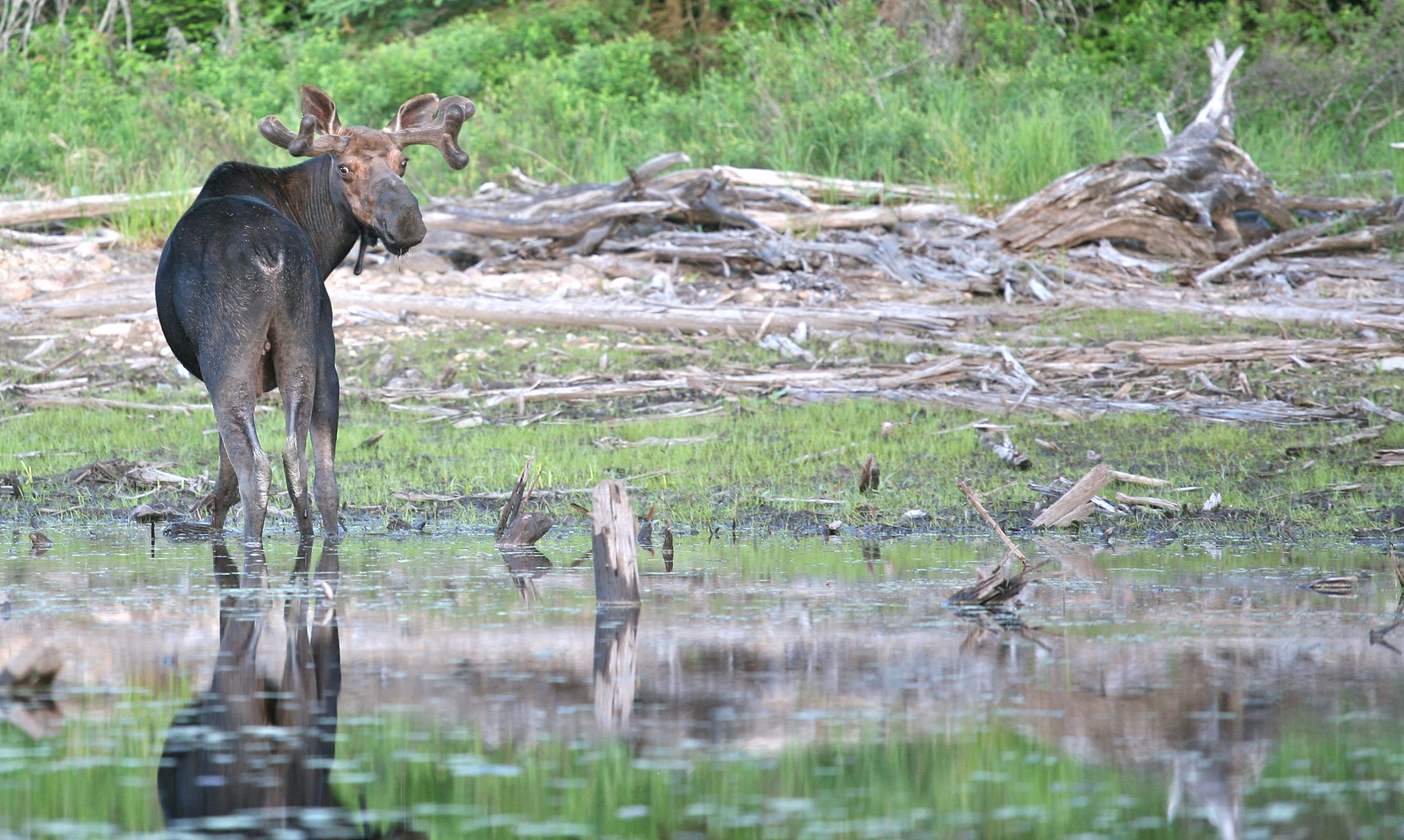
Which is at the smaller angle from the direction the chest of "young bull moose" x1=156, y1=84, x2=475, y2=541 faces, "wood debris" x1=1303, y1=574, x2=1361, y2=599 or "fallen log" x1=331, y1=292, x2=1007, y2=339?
the fallen log

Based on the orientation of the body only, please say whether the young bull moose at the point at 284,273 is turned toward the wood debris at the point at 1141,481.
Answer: no

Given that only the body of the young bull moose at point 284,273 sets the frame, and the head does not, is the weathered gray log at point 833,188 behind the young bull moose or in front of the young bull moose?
in front

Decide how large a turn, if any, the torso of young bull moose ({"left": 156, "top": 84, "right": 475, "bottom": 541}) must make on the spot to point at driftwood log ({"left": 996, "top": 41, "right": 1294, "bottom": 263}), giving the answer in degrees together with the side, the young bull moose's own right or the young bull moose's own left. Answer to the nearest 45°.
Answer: approximately 45° to the young bull moose's own right

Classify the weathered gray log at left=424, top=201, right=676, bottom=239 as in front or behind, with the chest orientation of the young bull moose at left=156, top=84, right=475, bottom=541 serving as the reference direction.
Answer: in front

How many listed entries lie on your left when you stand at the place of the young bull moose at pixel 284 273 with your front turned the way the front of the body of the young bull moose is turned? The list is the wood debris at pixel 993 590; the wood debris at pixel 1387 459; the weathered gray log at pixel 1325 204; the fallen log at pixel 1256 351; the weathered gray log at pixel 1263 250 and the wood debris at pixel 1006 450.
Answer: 0

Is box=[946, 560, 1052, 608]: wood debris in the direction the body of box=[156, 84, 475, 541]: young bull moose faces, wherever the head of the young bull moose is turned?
no

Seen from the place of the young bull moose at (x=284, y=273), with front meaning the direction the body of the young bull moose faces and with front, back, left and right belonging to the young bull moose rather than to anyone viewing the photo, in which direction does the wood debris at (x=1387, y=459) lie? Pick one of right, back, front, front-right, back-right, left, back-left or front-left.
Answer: right

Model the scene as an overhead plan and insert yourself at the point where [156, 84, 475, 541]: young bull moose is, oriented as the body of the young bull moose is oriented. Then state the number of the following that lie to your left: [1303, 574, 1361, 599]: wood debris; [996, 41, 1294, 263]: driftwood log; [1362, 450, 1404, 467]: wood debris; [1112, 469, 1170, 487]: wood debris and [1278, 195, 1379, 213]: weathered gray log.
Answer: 0

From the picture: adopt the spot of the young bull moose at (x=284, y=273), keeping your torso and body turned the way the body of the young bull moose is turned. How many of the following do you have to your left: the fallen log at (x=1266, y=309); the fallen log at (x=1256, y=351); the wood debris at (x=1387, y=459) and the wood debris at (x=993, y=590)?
0

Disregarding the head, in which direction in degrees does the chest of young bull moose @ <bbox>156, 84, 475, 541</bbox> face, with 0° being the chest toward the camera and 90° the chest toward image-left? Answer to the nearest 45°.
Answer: approximately 180°

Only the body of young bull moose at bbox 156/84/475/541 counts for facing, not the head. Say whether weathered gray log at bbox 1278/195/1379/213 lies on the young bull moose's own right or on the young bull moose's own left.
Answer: on the young bull moose's own right

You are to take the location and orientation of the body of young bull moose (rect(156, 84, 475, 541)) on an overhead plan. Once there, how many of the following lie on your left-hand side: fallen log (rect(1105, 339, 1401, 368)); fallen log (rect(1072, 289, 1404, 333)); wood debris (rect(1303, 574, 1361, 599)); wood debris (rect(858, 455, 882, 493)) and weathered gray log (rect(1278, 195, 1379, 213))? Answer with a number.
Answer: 0
